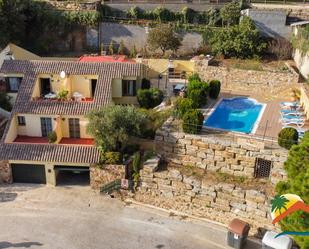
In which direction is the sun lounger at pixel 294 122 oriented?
to the viewer's left

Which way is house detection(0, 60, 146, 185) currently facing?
toward the camera

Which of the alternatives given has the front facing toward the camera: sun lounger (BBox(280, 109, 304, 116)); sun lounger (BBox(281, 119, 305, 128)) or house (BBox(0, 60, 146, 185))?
the house

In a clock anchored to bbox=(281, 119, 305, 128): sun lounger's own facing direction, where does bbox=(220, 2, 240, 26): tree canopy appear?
The tree canopy is roughly at 2 o'clock from the sun lounger.

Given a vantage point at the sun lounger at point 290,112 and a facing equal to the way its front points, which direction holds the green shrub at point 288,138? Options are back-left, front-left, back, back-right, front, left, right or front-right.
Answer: left

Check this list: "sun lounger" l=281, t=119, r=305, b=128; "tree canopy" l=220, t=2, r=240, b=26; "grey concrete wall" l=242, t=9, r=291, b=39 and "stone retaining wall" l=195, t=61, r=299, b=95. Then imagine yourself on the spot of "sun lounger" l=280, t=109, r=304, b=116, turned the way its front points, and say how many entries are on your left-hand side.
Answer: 1

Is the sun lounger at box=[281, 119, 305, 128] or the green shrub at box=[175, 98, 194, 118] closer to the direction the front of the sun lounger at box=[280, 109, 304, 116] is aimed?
the green shrub

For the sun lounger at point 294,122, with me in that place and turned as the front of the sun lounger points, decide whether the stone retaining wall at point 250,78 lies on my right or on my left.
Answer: on my right

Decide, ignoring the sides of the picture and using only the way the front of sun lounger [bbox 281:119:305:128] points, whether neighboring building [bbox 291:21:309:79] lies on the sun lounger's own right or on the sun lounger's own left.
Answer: on the sun lounger's own right

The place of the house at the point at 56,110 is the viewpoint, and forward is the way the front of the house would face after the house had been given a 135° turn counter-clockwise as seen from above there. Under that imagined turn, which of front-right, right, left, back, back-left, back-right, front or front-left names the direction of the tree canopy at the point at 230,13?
front

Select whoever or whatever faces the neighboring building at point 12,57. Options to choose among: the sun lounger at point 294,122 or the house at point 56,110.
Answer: the sun lounger

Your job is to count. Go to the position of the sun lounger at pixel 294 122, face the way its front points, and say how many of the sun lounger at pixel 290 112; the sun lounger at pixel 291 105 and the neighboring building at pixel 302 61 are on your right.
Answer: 3

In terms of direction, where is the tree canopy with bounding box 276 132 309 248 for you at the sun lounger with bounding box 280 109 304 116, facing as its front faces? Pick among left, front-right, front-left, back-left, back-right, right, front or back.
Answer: left

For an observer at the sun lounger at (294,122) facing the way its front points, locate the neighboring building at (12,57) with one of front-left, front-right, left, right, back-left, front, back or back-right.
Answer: front

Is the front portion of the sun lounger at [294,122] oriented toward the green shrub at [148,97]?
yes

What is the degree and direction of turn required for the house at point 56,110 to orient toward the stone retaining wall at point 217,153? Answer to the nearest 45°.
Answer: approximately 45° to its left

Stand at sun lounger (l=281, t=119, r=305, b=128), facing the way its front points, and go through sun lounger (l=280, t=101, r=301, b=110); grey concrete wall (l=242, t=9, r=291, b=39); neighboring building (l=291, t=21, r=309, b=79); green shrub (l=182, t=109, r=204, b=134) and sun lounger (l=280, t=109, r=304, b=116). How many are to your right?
4

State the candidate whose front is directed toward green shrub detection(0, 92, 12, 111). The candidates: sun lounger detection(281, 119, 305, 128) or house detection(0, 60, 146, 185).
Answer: the sun lounger

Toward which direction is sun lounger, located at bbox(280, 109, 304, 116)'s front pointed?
to the viewer's left

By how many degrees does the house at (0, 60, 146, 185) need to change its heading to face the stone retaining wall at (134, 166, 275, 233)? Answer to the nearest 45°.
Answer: approximately 45° to its left
